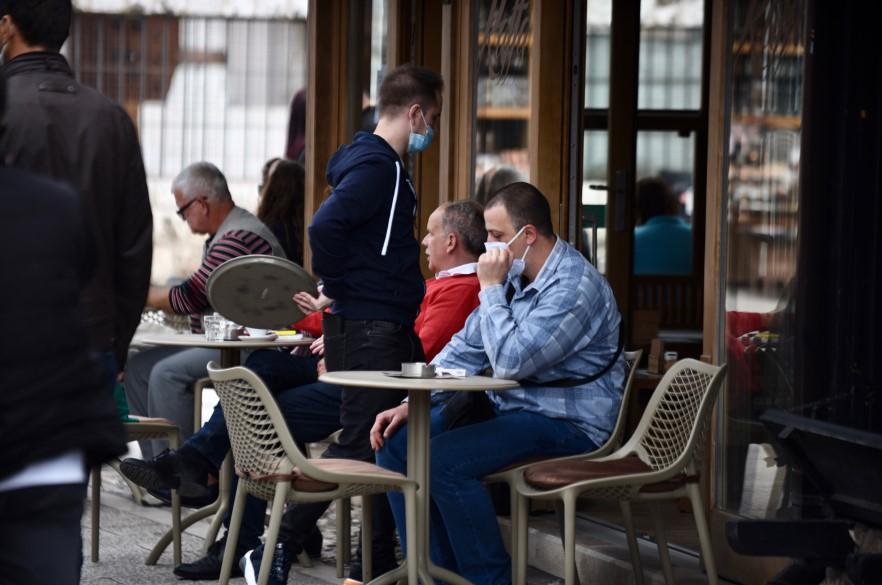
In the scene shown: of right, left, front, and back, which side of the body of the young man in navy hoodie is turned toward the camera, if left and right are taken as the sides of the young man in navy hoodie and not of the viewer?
right

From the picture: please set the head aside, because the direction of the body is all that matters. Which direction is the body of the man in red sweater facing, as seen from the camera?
to the viewer's left

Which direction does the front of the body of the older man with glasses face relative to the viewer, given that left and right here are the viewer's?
facing to the left of the viewer

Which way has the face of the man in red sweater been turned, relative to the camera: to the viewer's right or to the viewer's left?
to the viewer's left

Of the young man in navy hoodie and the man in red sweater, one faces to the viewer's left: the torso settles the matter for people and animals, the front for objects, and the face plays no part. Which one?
the man in red sweater

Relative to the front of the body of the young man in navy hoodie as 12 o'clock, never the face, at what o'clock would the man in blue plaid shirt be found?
The man in blue plaid shirt is roughly at 1 o'clock from the young man in navy hoodie.

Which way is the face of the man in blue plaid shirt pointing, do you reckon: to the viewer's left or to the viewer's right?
to the viewer's left

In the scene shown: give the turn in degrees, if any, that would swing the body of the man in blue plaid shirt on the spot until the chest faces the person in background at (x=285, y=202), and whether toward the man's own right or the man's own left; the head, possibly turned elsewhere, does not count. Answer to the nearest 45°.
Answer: approximately 90° to the man's own right

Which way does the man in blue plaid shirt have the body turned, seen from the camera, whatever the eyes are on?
to the viewer's left
